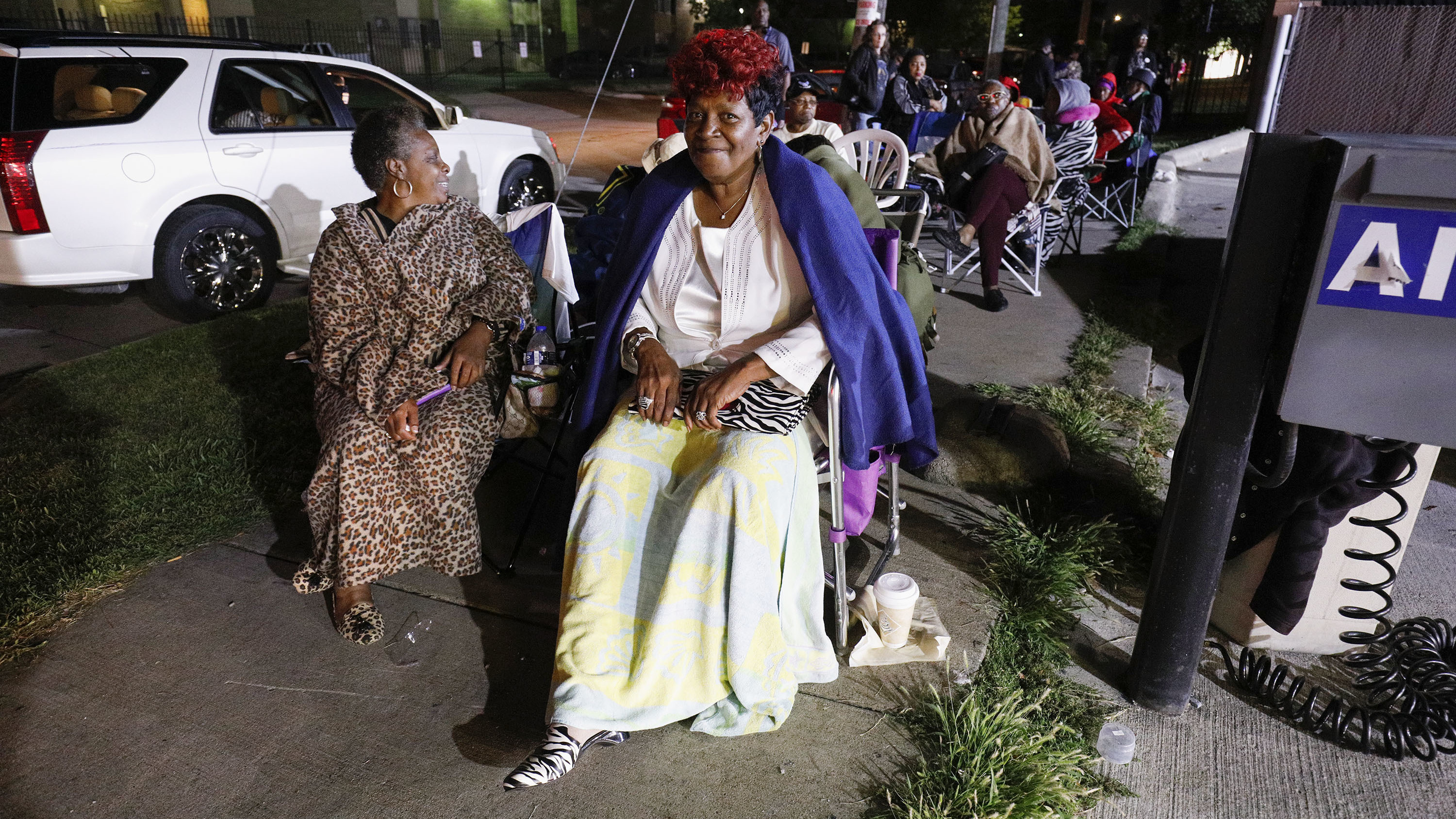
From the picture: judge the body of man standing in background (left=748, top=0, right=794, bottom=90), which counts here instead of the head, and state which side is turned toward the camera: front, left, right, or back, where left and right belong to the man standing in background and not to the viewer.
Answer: front

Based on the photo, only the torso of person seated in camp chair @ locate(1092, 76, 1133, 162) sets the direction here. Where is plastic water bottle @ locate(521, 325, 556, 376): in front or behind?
in front

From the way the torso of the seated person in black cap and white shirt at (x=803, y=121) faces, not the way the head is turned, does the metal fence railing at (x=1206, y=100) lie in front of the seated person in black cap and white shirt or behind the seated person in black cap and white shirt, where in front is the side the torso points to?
behind

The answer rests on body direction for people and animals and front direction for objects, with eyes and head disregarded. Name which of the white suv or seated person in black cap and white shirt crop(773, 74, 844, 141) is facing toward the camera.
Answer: the seated person in black cap and white shirt

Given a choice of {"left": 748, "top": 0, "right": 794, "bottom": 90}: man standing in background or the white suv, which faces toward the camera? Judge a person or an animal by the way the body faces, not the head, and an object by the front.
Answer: the man standing in background

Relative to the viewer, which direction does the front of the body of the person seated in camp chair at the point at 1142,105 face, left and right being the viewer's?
facing the viewer and to the left of the viewer

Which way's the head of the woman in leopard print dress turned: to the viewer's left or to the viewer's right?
to the viewer's right

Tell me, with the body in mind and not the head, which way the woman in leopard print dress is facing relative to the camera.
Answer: toward the camera

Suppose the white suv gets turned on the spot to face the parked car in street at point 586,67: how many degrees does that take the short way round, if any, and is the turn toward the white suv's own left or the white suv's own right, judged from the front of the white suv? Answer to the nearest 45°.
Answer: approximately 45° to the white suv's own left

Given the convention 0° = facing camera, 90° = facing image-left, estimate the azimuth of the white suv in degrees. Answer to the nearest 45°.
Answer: approximately 225°

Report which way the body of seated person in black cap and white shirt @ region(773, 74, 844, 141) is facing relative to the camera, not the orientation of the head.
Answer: toward the camera

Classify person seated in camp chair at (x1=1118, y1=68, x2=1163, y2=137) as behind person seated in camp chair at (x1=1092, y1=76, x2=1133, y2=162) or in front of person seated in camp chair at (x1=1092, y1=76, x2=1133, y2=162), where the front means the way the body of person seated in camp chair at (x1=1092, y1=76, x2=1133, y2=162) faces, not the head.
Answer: behind

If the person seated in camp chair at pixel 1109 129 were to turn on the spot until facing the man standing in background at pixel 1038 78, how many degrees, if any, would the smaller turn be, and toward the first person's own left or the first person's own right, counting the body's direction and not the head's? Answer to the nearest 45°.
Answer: approximately 135° to the first person's own right

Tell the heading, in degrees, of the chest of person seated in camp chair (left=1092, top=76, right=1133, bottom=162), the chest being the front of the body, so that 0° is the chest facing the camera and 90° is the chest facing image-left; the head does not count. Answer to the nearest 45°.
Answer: approximately 45°
